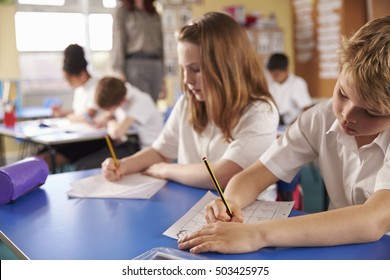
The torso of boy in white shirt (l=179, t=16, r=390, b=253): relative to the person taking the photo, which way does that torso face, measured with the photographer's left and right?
facing the viewer and to the left of the viewer

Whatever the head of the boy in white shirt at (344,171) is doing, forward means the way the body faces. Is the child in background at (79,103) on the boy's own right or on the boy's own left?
on the boy's own right

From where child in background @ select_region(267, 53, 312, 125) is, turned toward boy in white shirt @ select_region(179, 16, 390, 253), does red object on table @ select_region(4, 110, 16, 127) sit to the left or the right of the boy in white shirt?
right

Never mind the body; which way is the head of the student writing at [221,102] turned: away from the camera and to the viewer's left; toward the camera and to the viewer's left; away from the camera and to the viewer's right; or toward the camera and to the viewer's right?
toward the camera and to the viewer's left

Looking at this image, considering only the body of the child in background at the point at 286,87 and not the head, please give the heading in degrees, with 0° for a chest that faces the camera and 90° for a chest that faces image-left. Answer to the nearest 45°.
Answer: approximately 45°

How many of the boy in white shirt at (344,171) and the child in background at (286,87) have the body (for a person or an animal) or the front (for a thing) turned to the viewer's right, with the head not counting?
0

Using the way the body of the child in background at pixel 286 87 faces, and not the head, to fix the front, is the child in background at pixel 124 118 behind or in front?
in front

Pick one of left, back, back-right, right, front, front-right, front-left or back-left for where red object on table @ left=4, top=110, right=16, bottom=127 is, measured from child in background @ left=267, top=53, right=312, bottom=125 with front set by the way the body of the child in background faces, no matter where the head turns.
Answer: front

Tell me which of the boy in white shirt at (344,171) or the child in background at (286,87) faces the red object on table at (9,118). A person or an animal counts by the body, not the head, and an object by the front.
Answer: the child in background

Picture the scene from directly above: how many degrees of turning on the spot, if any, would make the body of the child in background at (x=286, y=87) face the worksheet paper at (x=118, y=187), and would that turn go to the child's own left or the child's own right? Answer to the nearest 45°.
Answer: approximately 45° to the child's own left

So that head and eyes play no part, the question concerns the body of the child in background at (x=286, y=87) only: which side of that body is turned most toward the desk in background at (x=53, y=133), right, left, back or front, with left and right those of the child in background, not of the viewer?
front

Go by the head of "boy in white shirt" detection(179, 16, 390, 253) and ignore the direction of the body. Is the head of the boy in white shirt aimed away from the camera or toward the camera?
toward the camera

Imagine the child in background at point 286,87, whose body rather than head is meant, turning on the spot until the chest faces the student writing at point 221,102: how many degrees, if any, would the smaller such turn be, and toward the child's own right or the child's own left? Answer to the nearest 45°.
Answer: approximately 45° to the child's own left
